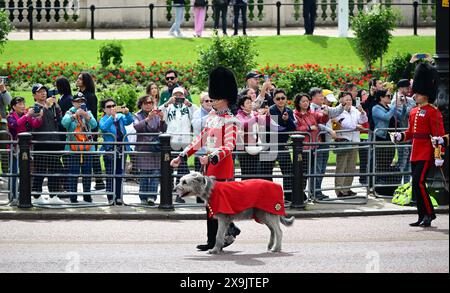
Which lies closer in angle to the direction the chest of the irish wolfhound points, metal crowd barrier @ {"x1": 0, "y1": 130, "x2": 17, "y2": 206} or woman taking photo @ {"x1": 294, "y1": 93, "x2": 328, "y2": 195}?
the metal crowd barrier

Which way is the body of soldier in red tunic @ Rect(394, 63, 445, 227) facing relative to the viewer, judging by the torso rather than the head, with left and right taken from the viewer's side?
facing the viewer and to the left of the viewer

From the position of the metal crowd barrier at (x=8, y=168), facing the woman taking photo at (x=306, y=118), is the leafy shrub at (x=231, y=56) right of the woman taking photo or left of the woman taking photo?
left

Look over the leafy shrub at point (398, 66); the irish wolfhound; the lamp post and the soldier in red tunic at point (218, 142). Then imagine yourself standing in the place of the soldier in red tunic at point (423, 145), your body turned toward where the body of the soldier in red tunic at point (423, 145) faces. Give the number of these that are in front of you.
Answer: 2

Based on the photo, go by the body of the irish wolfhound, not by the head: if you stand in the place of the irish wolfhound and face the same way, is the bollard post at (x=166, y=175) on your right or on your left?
on your right

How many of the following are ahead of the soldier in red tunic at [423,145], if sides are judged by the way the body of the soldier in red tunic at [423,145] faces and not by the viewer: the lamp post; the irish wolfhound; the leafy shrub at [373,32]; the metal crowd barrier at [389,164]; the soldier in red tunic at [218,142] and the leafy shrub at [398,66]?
2

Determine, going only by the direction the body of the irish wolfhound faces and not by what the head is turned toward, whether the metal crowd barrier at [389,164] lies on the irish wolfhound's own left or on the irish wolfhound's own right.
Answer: on the irish wolfhound's own right

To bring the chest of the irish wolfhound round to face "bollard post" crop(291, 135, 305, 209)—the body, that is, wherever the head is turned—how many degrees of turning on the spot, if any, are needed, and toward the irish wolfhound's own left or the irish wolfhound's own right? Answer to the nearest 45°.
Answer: approximately 90° to the irish wolfhound's own right

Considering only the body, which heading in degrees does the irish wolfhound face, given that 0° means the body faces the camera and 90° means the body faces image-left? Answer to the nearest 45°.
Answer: approximately 90°

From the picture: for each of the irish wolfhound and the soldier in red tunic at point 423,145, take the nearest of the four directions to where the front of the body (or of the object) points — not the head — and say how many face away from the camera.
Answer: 0

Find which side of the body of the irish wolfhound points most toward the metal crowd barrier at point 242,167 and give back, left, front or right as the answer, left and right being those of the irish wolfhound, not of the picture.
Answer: right

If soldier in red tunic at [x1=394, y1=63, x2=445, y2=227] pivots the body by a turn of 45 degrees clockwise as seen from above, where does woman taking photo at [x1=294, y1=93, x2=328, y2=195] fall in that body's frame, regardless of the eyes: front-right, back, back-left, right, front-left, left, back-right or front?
front-right

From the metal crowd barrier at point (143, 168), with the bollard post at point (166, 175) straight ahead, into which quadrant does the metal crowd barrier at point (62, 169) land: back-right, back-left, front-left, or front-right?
back-right
